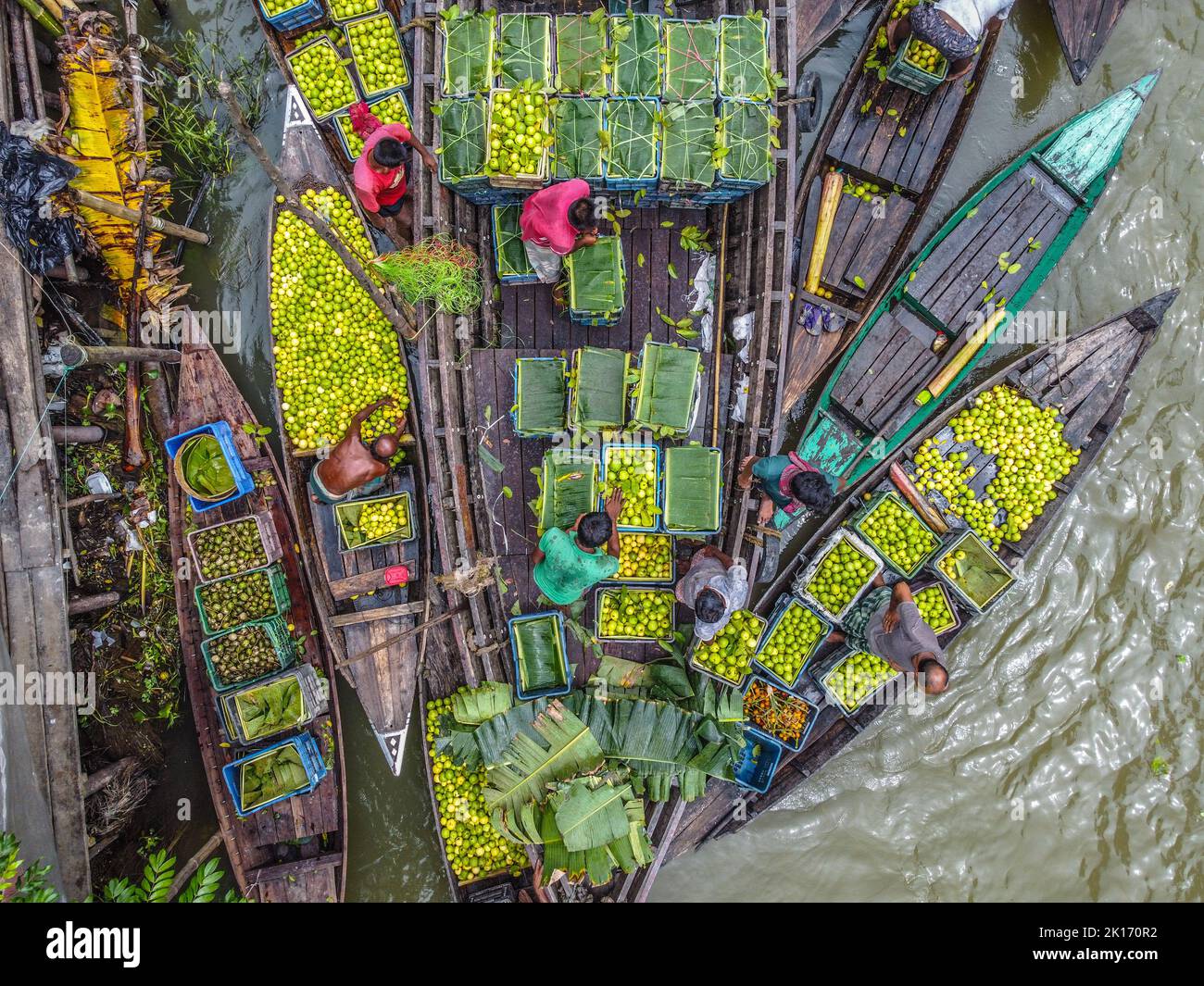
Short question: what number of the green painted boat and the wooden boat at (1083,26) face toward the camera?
1

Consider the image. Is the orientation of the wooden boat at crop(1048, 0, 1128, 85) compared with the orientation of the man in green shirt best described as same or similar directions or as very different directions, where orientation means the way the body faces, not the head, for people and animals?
very different directions

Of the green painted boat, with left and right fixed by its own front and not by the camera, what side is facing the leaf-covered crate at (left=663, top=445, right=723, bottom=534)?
back

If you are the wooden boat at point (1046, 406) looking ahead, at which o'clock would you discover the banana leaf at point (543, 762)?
The banana leaf is roughly at 6 o'clock from the wooden boat.

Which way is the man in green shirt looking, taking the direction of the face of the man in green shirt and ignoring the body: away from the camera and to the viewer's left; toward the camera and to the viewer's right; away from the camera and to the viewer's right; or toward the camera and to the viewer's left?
away from the camera and to the viewer's right

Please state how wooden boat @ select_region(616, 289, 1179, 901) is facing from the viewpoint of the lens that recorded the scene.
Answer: facing away from the viewer and to the right of the viewer
